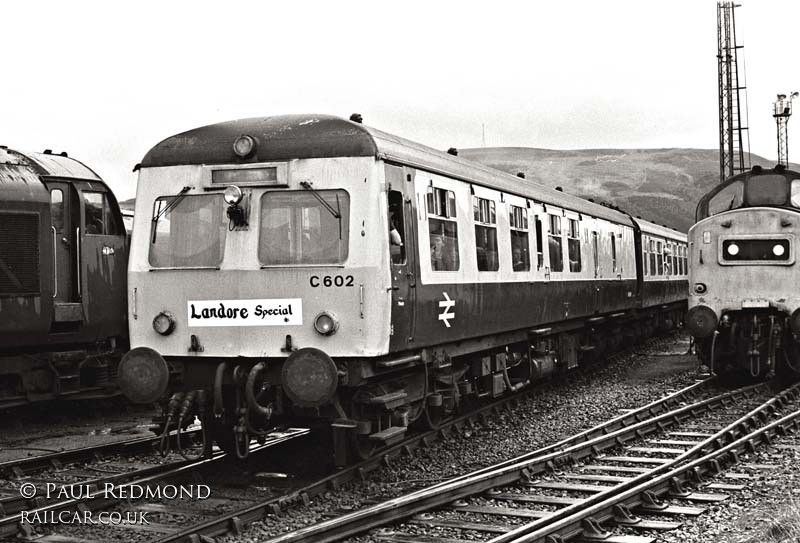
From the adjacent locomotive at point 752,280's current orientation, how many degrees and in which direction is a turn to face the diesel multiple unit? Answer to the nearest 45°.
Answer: approximately 45° to its right

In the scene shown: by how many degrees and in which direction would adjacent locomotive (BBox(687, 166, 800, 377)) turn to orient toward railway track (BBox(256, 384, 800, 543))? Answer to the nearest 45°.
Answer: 0° — it already faces it

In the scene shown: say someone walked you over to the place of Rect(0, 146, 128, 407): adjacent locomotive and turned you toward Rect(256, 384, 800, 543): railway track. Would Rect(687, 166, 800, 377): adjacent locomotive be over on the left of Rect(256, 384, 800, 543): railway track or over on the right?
left

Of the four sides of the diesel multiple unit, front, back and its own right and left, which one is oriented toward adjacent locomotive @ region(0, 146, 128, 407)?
front

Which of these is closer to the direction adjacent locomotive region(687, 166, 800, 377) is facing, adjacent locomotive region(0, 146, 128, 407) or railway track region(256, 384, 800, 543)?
the railway track

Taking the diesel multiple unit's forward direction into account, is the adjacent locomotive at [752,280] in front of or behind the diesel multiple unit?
behind

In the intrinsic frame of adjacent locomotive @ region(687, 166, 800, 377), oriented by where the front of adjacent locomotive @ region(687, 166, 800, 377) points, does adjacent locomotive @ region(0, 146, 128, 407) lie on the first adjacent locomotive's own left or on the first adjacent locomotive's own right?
on the first adjacent locomotive's own right
